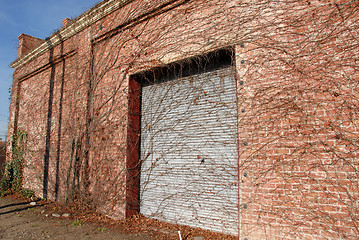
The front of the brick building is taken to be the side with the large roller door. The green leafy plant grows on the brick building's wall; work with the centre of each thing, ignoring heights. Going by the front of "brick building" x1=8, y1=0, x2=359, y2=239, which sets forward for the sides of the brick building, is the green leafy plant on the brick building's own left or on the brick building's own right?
on the brick building's own right

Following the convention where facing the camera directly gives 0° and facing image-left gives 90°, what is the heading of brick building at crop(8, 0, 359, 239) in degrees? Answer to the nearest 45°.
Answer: approximately 45°

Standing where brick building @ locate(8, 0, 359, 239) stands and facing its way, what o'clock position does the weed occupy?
The weed is roughly at 2 o'clock from the brick building.
